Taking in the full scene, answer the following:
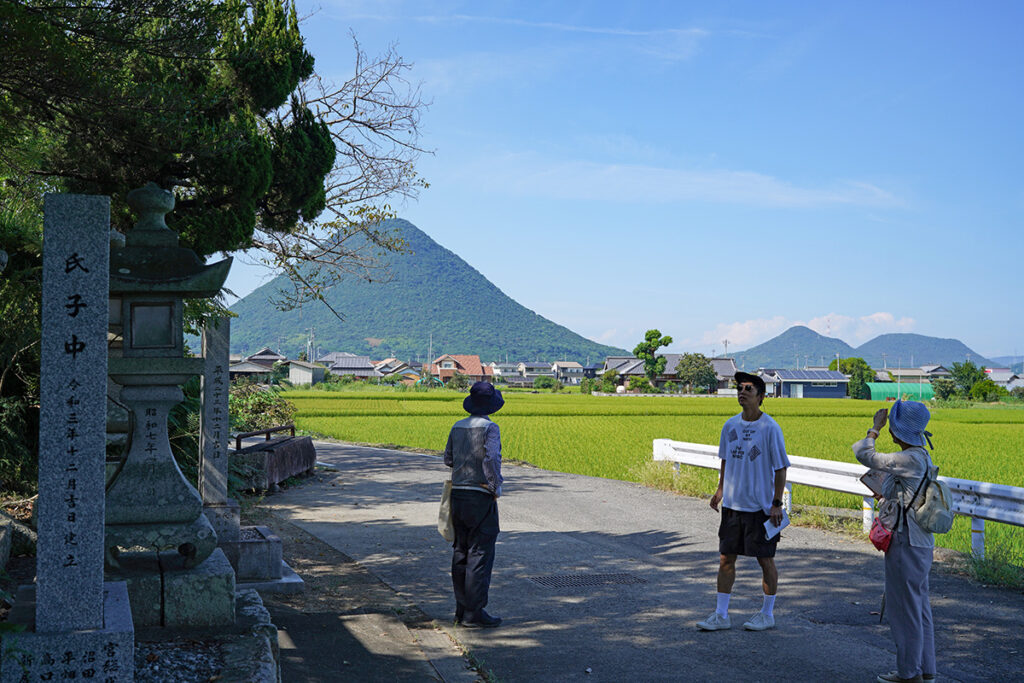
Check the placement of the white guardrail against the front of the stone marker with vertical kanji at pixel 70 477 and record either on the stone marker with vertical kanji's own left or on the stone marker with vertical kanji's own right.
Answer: on the stone marker with vertical kanji's own left

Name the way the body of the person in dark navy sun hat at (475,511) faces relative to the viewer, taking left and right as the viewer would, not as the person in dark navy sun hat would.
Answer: facing away from the viewer and to the right of the viewer

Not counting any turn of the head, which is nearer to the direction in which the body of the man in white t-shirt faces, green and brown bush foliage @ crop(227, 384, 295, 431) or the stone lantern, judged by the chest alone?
the stone lantern

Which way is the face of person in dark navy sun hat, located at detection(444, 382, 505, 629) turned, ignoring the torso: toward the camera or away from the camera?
away from the camera

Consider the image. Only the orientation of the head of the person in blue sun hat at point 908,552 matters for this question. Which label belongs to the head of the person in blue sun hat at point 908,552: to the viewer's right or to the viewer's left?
to the viewer's left

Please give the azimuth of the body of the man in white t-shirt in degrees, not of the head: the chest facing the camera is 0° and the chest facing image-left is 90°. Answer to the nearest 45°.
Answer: approximately 45°

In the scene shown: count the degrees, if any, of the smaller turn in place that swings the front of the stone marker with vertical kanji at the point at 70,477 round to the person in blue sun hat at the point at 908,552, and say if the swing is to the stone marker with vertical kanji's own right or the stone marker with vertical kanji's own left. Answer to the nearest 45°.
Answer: approximately 90° to the stone marker with vertical kanji's own left

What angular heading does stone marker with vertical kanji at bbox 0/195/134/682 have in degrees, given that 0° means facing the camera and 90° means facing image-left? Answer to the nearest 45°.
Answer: approximately 0°

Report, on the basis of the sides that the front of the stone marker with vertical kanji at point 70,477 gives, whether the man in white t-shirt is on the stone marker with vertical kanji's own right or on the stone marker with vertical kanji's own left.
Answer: on the stone marker with vertical kanji's own left

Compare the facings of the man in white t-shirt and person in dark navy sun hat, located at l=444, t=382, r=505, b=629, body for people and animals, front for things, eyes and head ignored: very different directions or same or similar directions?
very different directions

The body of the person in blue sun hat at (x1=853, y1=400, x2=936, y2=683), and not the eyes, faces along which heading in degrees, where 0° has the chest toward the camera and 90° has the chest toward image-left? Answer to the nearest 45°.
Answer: approximately 90°

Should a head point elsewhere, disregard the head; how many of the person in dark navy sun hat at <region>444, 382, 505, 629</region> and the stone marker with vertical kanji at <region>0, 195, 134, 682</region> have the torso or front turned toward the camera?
1

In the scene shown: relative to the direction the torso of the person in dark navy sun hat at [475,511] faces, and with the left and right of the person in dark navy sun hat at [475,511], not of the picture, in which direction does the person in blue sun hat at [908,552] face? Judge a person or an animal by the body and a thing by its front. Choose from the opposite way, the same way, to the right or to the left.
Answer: to the left
